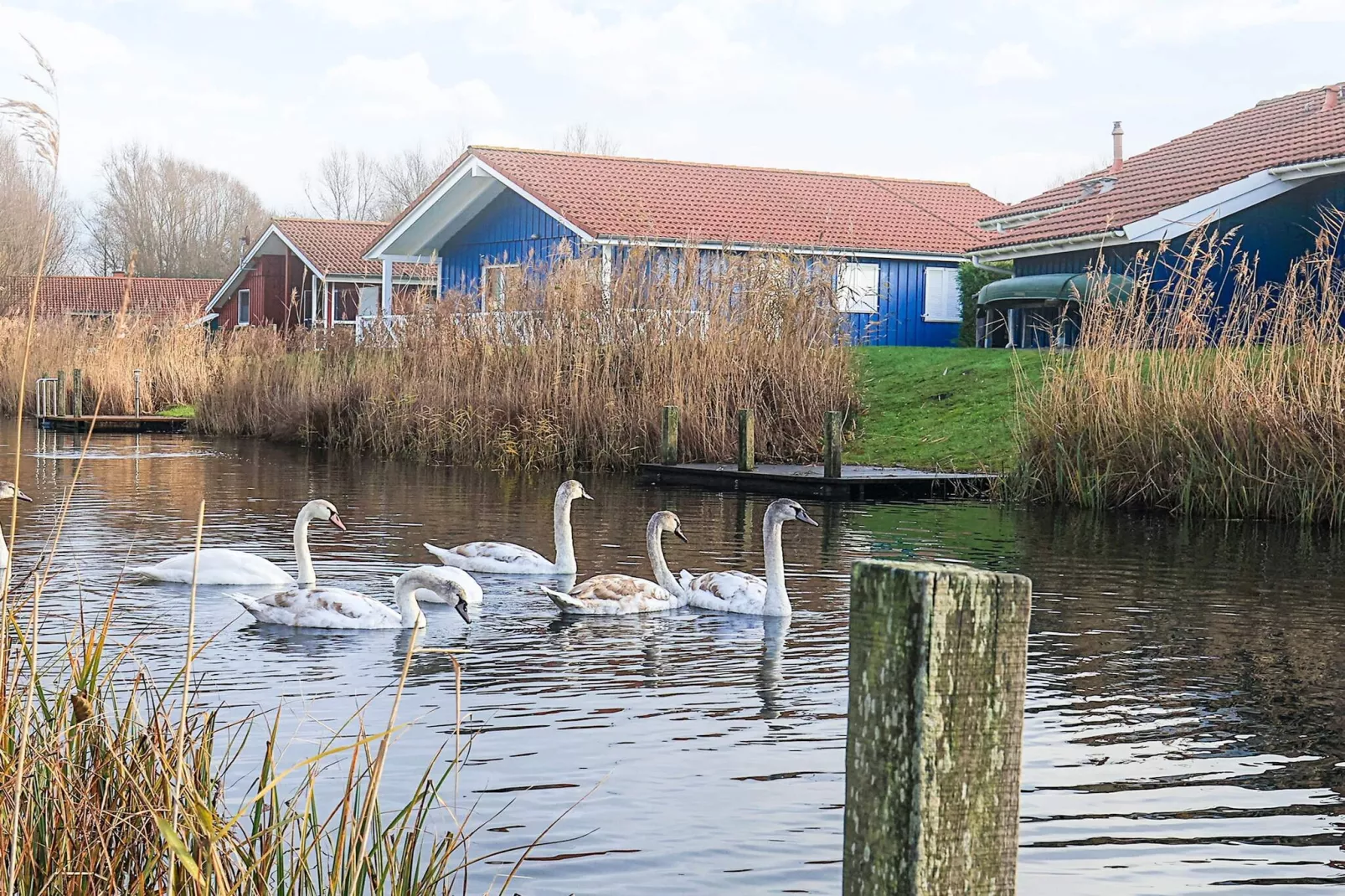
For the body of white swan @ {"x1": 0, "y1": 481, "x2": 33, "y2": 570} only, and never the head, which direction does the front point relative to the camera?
to the viewer's right

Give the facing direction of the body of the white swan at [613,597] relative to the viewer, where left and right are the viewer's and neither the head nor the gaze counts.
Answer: facing to the right of the viewer

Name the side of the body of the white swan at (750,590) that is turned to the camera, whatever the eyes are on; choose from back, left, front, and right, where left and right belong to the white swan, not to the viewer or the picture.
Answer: right

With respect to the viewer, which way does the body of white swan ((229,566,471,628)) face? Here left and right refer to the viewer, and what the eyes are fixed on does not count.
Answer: facing to the right of the viewer

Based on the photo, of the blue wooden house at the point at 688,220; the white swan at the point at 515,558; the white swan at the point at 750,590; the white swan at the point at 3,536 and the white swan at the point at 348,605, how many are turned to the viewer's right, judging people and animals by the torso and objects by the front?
4

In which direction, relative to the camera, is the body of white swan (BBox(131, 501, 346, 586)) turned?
to the viewer's right

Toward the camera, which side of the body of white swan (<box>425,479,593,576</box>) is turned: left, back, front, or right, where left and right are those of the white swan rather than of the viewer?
right

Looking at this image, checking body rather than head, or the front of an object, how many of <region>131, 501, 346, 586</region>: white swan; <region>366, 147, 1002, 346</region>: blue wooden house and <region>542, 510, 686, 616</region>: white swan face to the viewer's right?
2

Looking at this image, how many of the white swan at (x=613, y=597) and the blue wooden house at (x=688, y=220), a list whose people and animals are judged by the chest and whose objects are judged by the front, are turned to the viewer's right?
1

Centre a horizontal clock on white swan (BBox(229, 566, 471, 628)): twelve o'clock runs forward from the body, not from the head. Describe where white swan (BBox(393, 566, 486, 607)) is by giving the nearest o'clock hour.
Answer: white swan (BBox(393, 566, 486, 607)) is roughly at 11 o'clock from white swan (BBox(229, 566, 471, 628)).

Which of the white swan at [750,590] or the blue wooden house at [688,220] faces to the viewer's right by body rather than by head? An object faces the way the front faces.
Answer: the white swan

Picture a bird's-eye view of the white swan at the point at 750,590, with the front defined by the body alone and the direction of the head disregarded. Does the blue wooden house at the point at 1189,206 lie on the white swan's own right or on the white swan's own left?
on the white swan's own left
